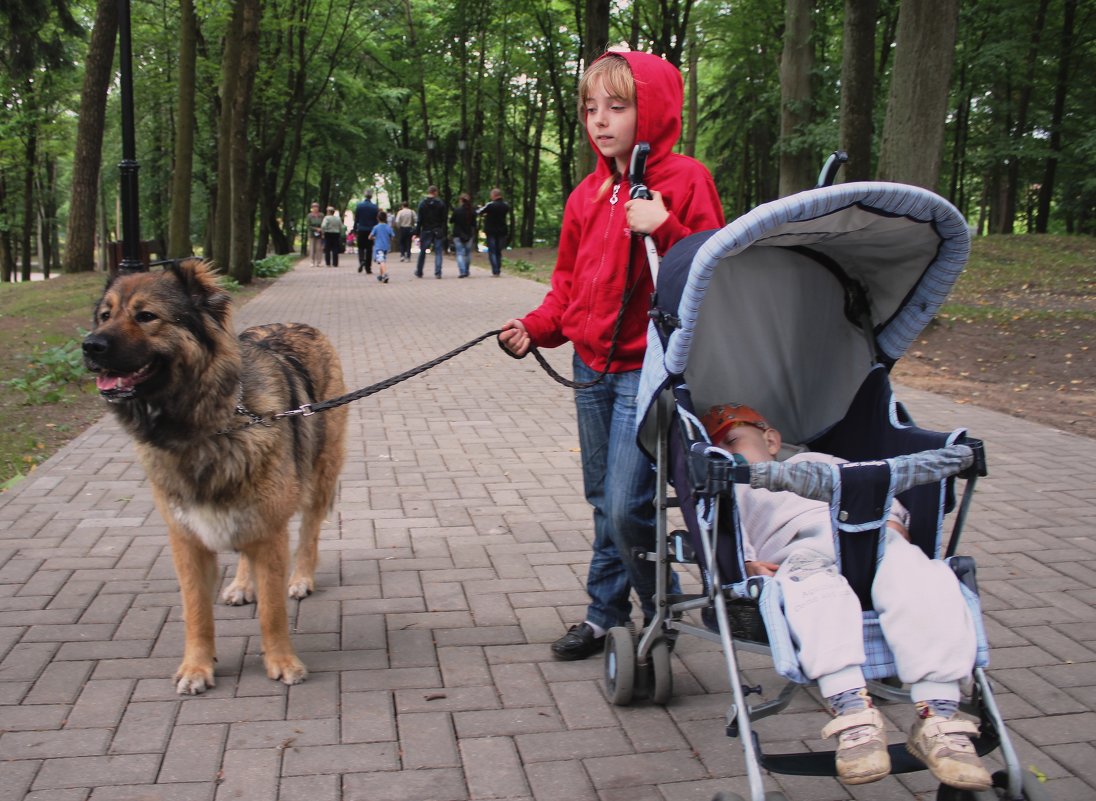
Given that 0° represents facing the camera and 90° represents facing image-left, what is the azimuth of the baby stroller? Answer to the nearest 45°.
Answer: approximately 315°

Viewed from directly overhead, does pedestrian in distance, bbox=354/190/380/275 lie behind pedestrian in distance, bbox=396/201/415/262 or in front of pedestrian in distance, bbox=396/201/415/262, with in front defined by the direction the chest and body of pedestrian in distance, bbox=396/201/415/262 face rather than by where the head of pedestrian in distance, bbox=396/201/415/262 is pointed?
behind

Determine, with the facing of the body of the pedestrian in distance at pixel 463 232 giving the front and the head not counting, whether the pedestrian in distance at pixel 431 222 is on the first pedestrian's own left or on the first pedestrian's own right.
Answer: on the first pedestrian's own left

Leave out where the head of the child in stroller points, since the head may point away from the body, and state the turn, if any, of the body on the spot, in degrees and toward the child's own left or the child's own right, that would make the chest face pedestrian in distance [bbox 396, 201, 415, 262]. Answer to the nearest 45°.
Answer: approximately 180°

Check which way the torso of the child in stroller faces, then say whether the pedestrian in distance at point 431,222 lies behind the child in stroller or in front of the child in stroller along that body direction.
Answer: behind

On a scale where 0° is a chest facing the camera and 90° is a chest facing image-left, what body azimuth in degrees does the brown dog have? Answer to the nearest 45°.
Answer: approximately 45°

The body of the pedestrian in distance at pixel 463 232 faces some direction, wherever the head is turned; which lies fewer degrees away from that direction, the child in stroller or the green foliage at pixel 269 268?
the green foliage

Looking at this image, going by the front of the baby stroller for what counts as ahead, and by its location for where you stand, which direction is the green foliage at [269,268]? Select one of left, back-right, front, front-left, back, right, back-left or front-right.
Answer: back

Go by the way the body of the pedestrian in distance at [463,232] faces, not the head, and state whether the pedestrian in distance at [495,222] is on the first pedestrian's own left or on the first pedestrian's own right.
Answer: on the first pedestrian's own right

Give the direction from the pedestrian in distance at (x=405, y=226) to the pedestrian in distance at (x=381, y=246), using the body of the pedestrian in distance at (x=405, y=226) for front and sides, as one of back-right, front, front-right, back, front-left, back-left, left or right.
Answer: back

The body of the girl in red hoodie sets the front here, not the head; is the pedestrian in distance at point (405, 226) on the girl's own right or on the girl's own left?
on the girl's own right

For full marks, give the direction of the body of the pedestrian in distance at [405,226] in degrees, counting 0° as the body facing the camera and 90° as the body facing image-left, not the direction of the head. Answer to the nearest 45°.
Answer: approximately 180°

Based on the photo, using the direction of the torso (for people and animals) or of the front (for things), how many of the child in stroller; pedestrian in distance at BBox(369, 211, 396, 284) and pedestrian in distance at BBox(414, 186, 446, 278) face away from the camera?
2

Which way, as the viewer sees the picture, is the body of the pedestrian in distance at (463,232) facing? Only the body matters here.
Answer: away from the camera

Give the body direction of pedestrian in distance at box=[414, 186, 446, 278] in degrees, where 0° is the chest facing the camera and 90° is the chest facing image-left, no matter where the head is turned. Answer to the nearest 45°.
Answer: approximately 180°
